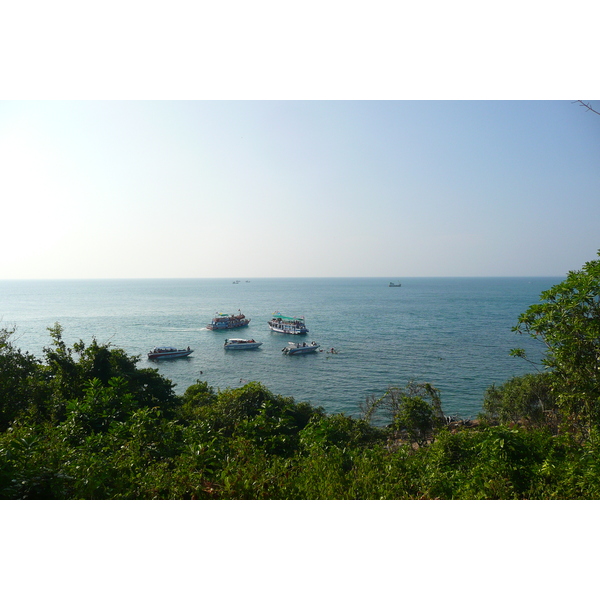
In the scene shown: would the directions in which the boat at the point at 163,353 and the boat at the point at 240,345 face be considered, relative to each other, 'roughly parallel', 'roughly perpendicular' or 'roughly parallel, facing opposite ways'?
roughly parallel

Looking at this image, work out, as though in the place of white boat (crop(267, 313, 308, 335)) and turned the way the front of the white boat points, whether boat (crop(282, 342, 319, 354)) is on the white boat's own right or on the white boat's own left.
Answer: on the white boat's own left

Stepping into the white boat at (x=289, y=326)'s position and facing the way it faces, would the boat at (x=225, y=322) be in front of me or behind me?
in front

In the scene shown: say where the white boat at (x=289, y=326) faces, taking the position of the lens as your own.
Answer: facing to the left of the viewer
